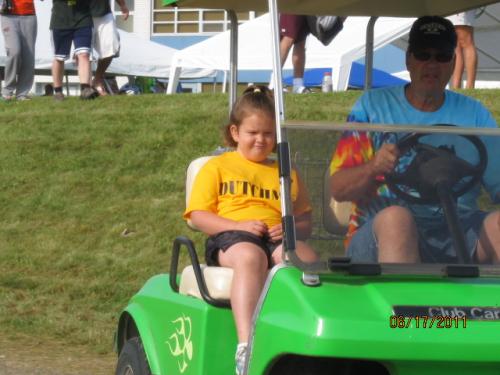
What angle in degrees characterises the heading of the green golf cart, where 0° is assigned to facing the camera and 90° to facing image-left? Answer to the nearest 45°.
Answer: approximately 315°

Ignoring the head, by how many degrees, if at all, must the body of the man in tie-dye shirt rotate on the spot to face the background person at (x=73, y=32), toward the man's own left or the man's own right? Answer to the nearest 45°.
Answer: approximately 135° to the man's own right

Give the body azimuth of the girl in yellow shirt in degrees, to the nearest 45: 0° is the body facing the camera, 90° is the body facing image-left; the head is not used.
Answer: approximately 315°

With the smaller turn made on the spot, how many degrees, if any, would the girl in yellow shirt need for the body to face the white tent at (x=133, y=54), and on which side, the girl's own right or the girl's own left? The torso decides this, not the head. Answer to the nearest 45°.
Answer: approximately 135° to the girl's own left

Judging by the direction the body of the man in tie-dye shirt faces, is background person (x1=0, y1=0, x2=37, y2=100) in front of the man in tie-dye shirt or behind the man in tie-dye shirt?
behind

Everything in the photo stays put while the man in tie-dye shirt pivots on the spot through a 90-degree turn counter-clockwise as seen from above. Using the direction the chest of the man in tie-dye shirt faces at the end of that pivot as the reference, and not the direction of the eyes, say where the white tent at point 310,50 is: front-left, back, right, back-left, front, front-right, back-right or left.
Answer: left

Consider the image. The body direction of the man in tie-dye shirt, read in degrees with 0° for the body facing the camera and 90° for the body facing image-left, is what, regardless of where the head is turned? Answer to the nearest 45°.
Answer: approximately 0°

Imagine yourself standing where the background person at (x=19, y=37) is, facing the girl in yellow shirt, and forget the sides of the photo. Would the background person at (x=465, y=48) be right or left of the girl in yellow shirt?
left

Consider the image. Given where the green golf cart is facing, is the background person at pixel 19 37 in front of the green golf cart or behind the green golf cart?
behind
